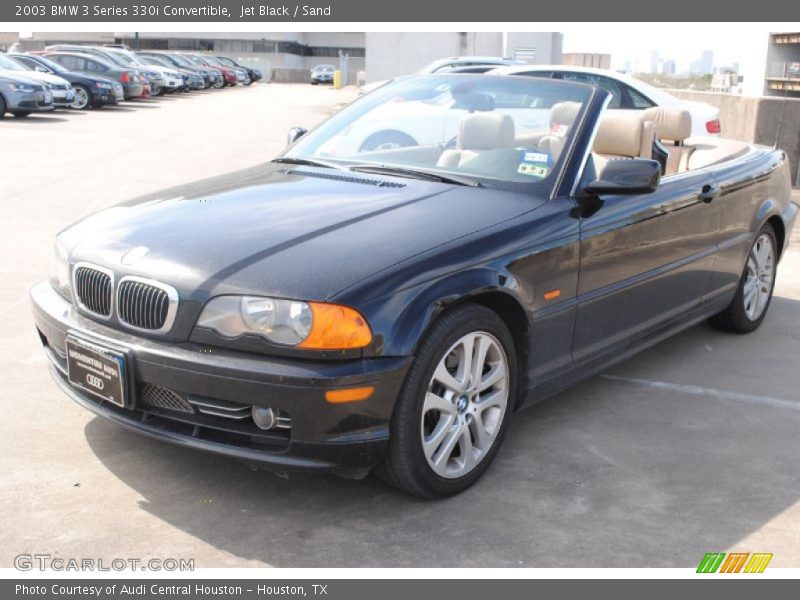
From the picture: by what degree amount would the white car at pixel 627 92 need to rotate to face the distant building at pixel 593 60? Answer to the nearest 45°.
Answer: approximately 90° to its right

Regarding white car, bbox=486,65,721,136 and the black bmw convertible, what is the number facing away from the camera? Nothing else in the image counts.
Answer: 0

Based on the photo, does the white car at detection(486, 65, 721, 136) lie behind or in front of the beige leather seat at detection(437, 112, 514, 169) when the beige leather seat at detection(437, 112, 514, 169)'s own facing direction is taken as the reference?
behind

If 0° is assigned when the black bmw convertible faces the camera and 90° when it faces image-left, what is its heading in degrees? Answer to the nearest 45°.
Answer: approximately 45°

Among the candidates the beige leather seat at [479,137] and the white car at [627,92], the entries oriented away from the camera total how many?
0

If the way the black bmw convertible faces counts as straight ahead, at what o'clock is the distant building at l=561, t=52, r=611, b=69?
The distant building is roughly at 5 o'clock from the black bmw convertible.

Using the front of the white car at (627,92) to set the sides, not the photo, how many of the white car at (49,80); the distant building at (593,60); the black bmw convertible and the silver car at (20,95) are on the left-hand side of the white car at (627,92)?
1

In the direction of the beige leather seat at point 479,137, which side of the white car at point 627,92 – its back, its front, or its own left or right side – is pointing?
left

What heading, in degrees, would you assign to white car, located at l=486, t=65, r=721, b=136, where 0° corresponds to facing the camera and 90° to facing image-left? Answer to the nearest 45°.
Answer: approximately 90°

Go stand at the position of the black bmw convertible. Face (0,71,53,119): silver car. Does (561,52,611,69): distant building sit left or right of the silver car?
right

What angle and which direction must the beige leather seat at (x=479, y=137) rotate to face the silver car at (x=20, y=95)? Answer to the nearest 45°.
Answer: approximately 90° to its right

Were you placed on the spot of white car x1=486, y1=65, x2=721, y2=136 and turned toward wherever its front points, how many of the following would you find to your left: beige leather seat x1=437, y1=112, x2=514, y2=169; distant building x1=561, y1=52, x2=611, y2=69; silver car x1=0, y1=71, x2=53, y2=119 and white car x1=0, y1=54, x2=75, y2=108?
1

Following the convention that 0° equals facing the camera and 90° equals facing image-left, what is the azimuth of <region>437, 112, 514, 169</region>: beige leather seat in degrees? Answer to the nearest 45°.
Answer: approximately 45°

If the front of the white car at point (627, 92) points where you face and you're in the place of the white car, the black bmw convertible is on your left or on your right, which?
on your left
